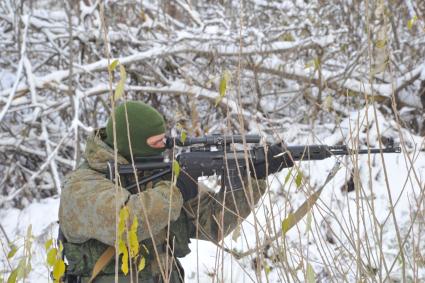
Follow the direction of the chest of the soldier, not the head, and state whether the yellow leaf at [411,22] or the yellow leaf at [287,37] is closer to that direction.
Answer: the yellow leaf at [411,22]

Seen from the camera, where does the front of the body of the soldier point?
to the viewer's right

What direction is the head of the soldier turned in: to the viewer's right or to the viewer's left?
to the viewer's right

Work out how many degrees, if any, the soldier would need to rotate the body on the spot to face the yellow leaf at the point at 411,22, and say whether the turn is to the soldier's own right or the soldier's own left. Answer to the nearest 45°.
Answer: approximately 45° to the soldier's own left

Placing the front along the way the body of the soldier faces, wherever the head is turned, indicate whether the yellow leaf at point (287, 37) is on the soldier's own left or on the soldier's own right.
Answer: on the soldier's own left
